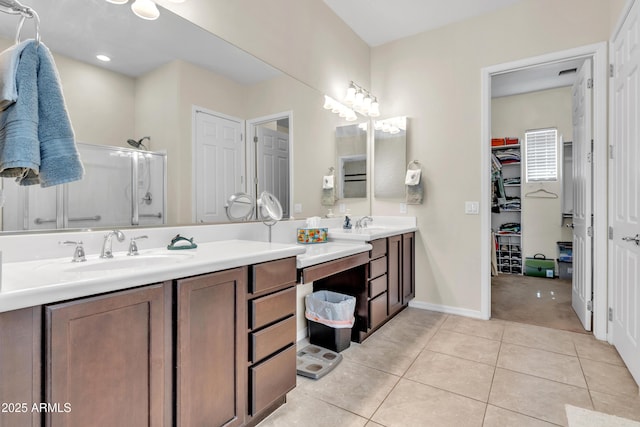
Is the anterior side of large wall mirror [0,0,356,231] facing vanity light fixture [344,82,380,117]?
no

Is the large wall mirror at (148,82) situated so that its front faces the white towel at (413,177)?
no

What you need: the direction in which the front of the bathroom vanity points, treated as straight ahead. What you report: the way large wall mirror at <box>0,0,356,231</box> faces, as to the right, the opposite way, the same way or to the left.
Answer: the same way

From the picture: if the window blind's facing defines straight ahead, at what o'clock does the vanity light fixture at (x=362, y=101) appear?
The vanity light fixture is roughly at 1 o'clock from the window blind.

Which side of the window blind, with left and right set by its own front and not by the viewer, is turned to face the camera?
front

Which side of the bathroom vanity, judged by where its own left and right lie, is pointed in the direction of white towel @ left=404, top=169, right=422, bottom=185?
left

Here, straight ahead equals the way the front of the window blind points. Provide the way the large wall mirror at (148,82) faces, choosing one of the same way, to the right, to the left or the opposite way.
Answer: to the left

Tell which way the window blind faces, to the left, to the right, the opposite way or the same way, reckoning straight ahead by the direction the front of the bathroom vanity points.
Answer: to the right

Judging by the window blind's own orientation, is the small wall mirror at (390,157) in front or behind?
in front

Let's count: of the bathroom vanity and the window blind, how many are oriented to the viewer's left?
0

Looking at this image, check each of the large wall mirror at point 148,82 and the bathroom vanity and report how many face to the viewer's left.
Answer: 0

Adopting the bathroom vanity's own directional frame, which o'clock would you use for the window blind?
The window blind is roughly at 10 o'clock from the bathroom vanity.

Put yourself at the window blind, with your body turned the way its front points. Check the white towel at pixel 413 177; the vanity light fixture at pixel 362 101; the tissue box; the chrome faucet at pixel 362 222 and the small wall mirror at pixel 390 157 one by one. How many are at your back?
0

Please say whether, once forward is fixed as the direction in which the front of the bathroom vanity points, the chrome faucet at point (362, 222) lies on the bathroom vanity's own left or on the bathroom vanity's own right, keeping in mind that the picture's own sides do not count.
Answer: on the bathroom vanity's own left

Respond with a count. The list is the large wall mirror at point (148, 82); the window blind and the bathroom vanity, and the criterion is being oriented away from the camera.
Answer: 0

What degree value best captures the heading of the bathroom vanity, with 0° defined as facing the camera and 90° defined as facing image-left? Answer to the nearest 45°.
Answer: approximately 315°
